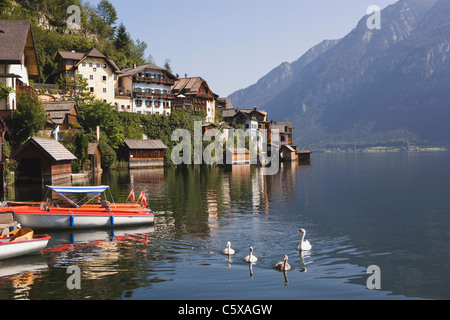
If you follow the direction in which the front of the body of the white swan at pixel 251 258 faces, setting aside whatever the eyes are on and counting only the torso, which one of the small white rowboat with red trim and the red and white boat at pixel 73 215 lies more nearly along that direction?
the small white rowboat with red trim

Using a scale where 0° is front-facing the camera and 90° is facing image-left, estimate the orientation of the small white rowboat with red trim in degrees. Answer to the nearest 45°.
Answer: approximately 270°

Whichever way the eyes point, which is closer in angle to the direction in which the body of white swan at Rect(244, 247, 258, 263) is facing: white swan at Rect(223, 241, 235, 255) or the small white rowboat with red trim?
the small white rowboat with red trim
